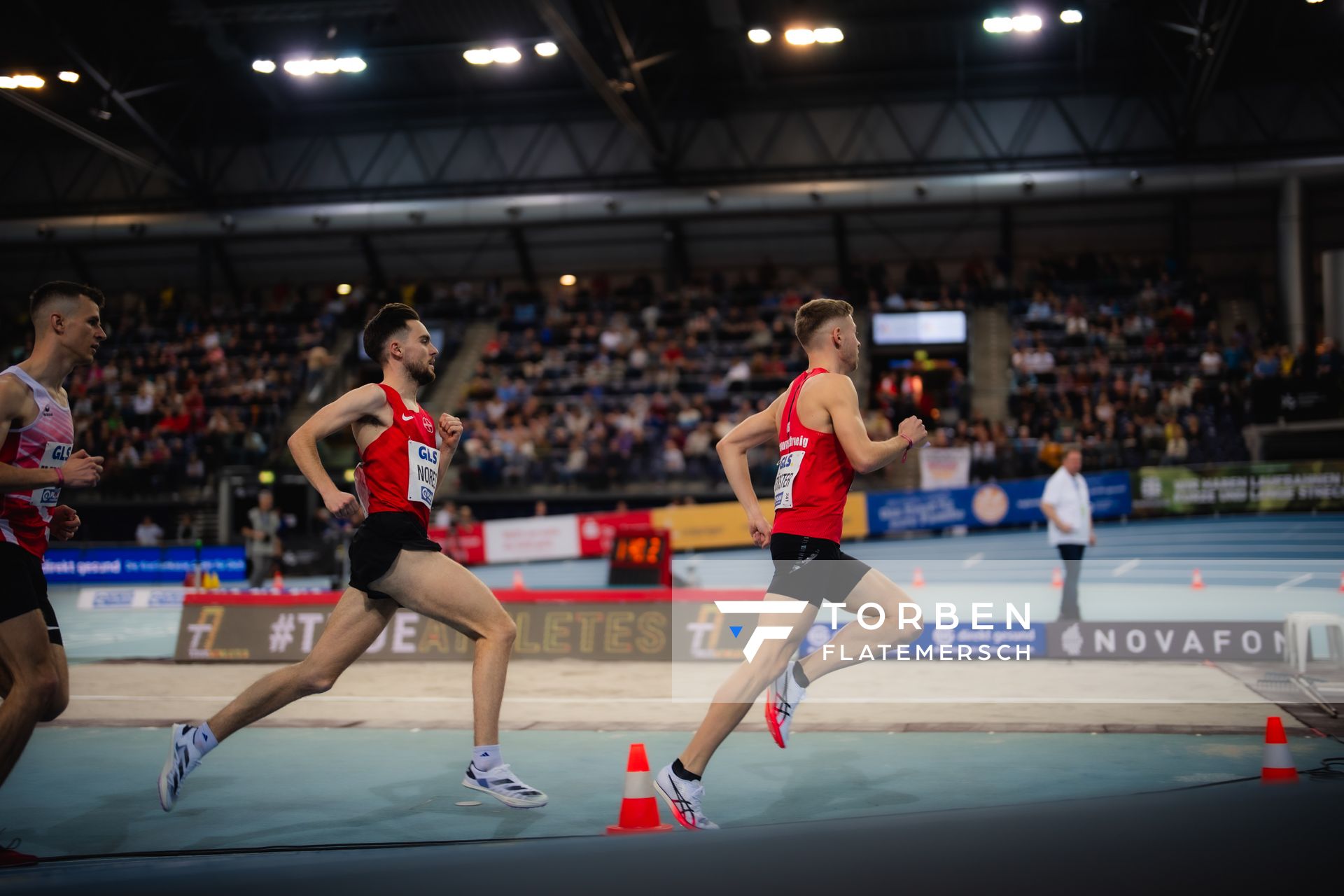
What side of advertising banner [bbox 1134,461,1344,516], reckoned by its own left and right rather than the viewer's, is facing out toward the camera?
front

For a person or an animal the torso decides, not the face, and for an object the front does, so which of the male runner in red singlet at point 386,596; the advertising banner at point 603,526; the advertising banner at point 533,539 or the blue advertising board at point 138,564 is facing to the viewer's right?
the male runner in red singlet

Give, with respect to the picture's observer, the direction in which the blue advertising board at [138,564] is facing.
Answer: facing the viewer

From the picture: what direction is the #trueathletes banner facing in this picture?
toward the camera

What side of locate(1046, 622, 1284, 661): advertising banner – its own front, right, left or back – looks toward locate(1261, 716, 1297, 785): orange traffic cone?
front

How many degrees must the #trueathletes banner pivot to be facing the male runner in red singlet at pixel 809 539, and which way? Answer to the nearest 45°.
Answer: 0° — it already faces them

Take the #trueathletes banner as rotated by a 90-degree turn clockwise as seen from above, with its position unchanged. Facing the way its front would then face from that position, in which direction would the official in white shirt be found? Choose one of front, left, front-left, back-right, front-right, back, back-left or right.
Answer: back

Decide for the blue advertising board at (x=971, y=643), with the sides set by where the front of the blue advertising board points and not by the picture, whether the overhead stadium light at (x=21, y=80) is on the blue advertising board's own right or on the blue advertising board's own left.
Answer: on the blue advertising board's own right

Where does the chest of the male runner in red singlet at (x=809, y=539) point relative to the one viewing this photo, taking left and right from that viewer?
facing away from the viewer and to the right of the viewer

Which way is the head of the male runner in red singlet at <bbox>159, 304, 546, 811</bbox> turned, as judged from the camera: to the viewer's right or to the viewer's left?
to the viewer's right

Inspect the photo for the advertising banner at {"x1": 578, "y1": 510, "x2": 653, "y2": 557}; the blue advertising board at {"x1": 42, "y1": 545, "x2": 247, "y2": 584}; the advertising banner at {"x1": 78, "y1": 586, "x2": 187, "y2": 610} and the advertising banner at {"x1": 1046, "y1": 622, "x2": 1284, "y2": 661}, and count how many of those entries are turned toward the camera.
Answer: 4

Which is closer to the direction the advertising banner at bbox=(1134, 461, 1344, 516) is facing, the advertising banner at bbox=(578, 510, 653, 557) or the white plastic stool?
the white plastic stool

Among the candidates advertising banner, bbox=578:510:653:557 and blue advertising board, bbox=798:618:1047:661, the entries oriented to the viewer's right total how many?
0

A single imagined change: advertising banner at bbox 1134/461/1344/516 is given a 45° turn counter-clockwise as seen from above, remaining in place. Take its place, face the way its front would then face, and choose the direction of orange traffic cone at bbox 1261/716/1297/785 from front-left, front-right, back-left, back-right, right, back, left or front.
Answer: front-right

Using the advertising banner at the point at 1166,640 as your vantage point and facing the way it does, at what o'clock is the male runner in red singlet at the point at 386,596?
The male runner in red singlet is roughly at 1 o'clock from the advertising banner.
